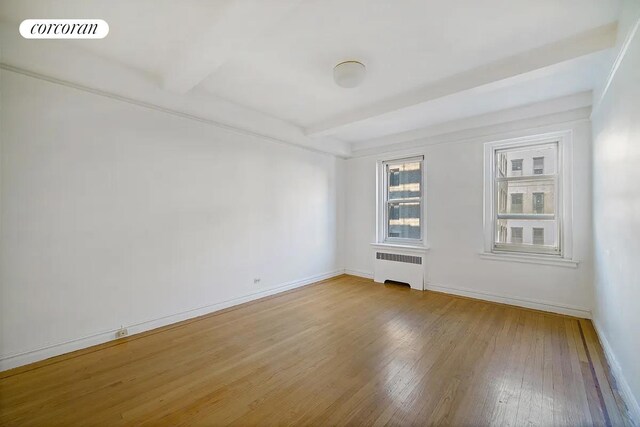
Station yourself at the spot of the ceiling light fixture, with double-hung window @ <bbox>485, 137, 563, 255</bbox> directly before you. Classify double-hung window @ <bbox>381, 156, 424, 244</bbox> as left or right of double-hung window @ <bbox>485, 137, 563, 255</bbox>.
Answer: left

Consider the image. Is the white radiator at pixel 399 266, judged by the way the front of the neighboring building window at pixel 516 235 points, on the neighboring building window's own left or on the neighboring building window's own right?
on the neighboring building window's own right

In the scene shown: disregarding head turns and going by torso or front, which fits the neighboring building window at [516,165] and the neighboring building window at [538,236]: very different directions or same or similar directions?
same or similar directions

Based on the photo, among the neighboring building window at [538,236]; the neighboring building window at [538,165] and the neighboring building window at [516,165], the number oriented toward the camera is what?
3

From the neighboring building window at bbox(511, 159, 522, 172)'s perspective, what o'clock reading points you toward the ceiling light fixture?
The ceiling light fixture is roughly at 1 o'clock from the neighboring building window.

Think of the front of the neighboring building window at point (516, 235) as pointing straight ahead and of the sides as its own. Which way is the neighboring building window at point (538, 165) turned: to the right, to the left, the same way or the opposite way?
the same way

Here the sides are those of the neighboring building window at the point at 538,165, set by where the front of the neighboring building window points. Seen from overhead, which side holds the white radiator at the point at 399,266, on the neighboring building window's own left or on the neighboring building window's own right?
on the neighboring building window's own right

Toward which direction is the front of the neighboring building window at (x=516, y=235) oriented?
toward the camera

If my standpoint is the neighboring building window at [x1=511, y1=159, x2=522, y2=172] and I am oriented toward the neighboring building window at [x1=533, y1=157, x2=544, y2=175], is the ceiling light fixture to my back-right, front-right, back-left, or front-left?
back-right

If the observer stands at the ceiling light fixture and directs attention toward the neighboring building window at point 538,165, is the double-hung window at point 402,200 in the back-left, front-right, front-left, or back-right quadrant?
front-left

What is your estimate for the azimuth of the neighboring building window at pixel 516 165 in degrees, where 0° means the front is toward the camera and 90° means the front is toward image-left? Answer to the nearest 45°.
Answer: approximately 0°
